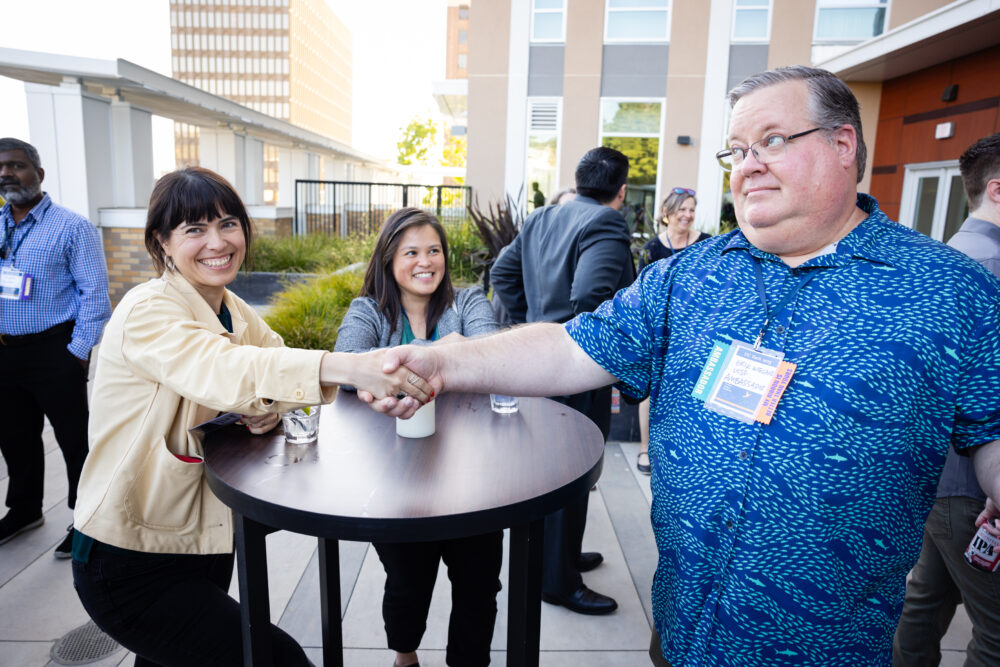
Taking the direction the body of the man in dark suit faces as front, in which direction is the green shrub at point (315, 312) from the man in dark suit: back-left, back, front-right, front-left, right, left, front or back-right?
left

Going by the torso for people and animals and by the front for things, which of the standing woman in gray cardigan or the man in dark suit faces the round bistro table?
the standing woman in gray cardigan

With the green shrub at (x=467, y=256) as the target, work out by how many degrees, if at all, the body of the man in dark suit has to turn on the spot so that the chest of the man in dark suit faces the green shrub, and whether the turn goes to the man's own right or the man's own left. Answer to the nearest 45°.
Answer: approximately 45° to the man's own left

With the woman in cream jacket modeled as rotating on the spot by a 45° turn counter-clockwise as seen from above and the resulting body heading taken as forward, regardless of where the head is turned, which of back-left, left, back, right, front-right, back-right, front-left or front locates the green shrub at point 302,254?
left

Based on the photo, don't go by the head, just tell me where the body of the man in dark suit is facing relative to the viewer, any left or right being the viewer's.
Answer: facing away from the viewer and to the right of the viewer

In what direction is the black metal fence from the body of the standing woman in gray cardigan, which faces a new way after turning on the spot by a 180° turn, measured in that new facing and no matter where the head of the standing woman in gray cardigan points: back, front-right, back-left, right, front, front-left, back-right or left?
front

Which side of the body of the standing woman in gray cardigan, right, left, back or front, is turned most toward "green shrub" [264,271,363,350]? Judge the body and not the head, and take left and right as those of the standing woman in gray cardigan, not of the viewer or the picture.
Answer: back

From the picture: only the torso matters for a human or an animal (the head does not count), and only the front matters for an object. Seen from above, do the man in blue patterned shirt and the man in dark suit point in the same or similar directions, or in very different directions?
very different directions

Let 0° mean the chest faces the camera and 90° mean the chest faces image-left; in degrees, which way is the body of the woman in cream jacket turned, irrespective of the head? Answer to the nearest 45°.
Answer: approximately 315°

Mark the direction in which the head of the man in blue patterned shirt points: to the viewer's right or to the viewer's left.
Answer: to the viewer's left

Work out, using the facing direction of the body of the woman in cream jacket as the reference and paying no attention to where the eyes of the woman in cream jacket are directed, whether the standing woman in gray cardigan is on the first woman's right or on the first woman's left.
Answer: on the first woman's left

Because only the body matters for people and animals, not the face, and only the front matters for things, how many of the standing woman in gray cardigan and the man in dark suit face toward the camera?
1

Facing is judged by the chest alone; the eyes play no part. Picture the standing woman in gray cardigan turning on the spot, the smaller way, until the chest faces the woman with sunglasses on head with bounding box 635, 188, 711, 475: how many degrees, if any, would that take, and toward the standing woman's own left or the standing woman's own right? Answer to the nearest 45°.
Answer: approximately 135° to the standing woman's own left
